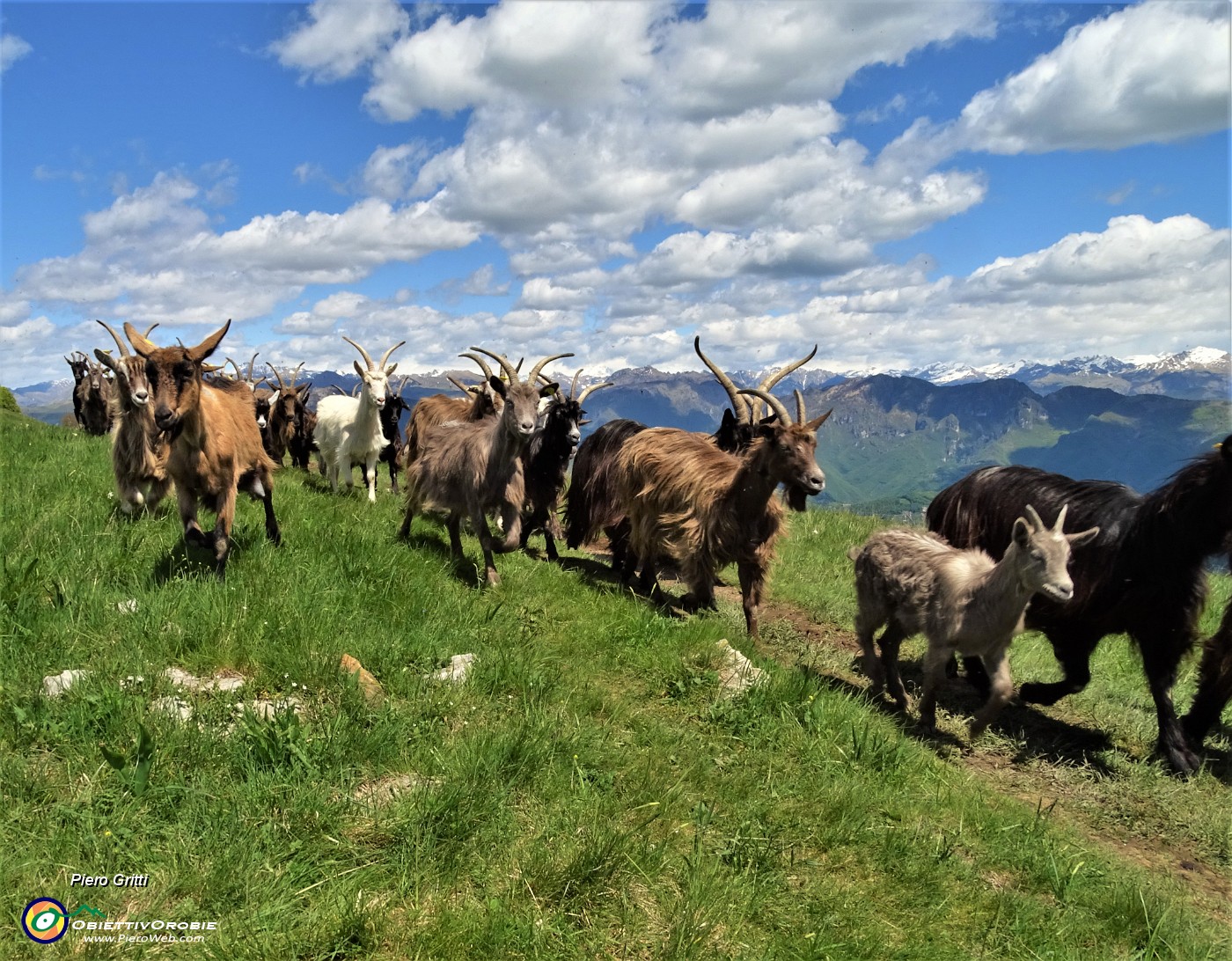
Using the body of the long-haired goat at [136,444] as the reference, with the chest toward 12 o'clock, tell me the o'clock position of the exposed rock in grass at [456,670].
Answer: The exposed rock in grass is roughly at 11 o'clock from the long-haired goat.

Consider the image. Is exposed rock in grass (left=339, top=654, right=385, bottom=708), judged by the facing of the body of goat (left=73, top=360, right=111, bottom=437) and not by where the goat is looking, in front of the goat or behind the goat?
in front

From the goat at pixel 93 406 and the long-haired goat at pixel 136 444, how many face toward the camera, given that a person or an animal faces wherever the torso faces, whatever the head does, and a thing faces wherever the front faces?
2

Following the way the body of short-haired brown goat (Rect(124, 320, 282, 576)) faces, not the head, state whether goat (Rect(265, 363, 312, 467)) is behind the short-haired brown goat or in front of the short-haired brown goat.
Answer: behind

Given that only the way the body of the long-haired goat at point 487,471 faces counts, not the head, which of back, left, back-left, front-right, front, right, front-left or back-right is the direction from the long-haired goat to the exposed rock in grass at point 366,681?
front-right

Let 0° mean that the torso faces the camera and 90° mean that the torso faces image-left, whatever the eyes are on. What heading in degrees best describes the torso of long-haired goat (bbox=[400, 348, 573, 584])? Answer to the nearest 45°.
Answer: approximately 315°

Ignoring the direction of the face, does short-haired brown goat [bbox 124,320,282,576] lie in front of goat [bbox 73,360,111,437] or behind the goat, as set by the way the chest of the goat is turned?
in front

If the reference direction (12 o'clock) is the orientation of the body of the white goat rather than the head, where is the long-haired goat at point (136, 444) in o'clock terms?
The long-haired goat is roughly at 2 o'clock from the white goat.
